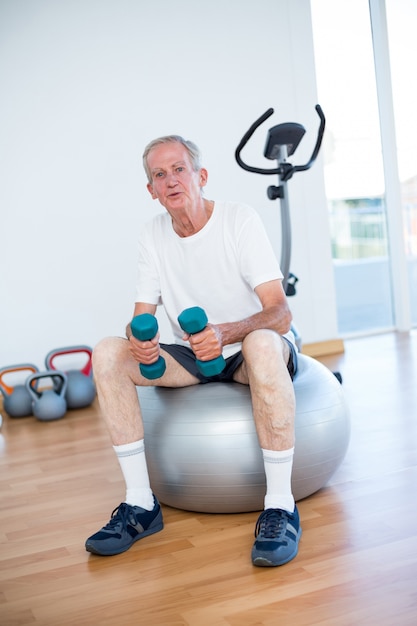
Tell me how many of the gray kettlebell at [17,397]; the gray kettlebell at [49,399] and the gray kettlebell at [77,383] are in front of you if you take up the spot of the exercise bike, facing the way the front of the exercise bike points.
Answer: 0

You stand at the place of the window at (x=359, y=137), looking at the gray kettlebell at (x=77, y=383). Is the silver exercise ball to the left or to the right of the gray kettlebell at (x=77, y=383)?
left

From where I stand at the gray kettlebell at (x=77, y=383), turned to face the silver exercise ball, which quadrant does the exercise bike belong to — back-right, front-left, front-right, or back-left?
front-left

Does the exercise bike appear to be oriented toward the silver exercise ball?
no

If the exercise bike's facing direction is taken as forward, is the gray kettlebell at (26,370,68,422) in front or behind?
behind

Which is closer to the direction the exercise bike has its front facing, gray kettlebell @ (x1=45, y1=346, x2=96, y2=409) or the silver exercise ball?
the silver exercise ball

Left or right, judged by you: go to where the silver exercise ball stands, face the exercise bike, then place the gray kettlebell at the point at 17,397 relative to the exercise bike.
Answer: left
